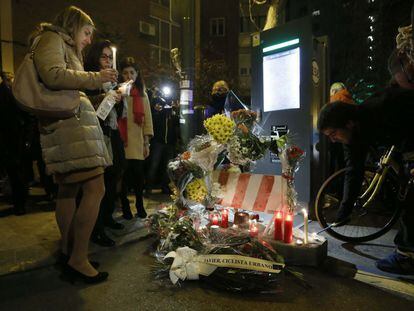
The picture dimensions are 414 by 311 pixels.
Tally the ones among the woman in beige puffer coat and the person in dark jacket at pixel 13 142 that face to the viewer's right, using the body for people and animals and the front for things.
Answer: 2

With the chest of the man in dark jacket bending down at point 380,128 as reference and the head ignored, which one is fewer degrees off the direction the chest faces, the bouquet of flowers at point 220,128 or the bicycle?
the bouquet of flowers

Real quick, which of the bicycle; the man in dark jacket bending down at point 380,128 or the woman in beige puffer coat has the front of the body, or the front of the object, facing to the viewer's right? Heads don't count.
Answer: the woman in beige puffer coat

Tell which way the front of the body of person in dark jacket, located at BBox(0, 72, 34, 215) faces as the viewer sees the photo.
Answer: to the viewer's right

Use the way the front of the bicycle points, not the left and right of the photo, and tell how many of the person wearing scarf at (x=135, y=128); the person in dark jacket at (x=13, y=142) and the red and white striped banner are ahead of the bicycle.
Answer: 3

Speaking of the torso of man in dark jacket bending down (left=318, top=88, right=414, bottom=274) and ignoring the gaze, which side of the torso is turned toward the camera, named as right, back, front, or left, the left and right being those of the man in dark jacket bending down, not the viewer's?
left

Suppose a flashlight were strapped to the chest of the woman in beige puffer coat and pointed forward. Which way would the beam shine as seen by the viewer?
to the viewer's right

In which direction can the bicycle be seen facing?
to the viewer's left

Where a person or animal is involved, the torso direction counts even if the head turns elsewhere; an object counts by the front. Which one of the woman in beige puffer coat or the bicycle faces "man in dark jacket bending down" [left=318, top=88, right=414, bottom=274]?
the woman in beige puffer coat
